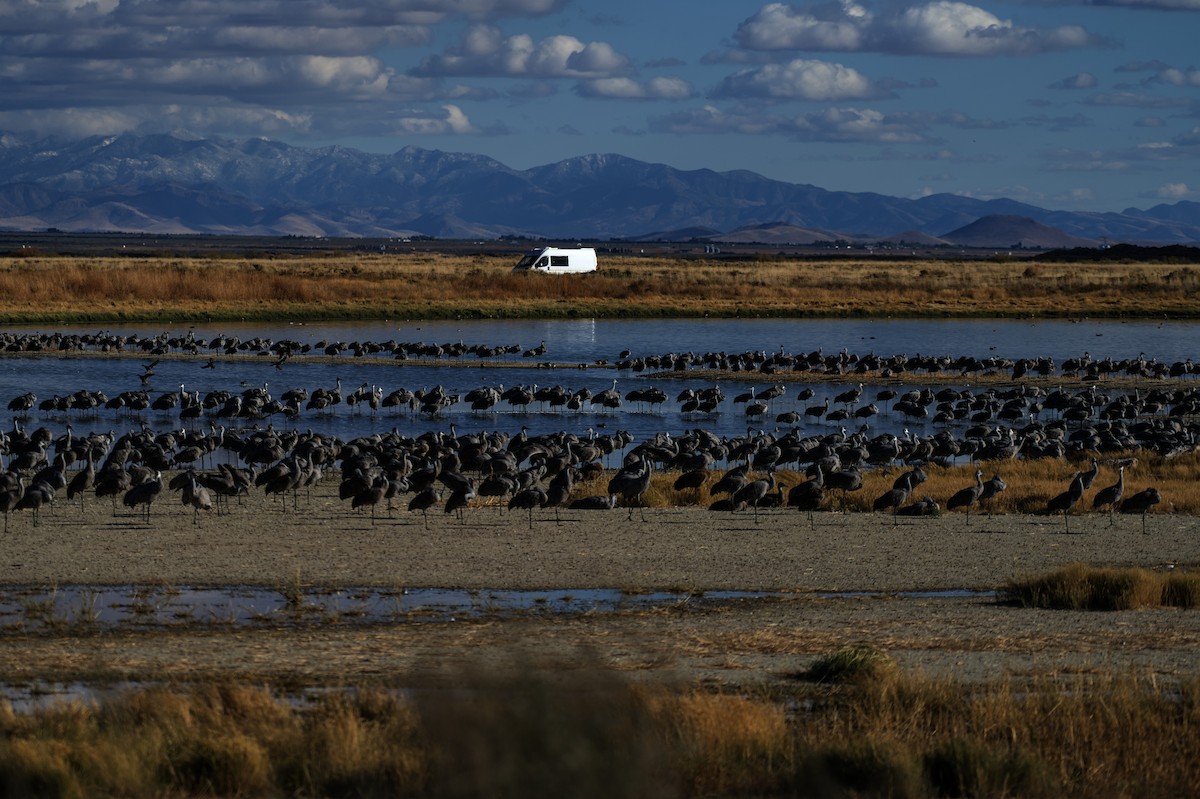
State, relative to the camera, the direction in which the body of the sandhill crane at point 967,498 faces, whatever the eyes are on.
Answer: to the viewer's right

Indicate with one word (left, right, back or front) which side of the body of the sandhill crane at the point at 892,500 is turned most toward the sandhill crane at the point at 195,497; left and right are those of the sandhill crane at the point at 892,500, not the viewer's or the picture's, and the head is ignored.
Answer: back

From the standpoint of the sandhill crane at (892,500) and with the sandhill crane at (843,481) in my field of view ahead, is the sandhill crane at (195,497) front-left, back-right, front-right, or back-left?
front-left

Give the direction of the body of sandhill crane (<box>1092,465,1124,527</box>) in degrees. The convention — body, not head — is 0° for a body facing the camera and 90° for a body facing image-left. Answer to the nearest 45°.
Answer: approximately 270°

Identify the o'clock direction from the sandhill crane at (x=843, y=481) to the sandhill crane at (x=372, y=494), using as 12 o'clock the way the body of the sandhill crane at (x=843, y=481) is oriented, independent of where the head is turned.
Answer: the sandhill crane at (x=372, y=494) is roughly at 5 o'clock from the sandhill crane at (x=843, y=481).

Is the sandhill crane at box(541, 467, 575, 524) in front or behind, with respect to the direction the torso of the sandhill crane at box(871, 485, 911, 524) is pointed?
behind
